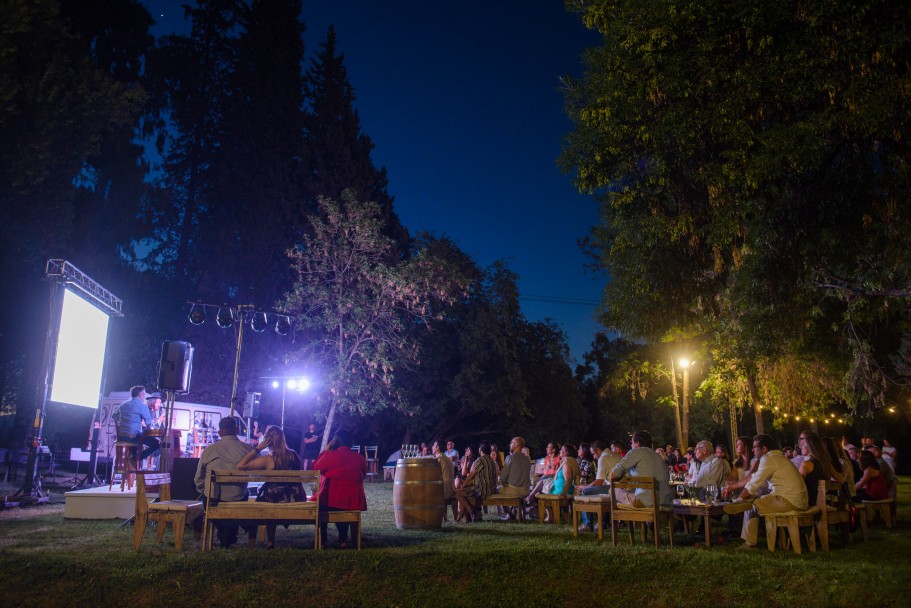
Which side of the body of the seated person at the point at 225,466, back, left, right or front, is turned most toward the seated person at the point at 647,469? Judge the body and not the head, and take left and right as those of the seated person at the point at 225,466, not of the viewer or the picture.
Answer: right

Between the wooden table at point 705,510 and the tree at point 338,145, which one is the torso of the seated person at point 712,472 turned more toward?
the tree

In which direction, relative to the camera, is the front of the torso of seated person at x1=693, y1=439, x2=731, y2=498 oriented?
to the viewer's left

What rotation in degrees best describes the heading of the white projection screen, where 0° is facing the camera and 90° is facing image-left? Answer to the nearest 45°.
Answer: approximately 315°

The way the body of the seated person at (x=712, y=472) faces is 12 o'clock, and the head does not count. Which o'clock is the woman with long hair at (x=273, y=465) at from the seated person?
The woman with long hair is roughly at 11 o'clock from the seated person.

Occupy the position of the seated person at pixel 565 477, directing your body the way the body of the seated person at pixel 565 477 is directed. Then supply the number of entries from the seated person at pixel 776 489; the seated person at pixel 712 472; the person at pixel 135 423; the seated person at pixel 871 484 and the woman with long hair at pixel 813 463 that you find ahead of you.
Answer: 1

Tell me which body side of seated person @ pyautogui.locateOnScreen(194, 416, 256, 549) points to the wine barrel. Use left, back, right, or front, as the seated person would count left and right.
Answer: right

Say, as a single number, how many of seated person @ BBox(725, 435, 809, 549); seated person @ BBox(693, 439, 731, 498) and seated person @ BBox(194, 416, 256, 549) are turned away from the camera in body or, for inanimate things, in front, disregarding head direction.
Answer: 1

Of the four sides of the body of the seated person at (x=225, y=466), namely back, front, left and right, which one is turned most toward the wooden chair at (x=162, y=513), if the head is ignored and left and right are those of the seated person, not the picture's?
left

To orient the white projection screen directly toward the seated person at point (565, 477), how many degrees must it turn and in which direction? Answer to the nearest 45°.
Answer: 0° — it already faces them

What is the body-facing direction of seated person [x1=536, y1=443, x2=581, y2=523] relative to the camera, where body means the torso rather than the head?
to the viewer's left

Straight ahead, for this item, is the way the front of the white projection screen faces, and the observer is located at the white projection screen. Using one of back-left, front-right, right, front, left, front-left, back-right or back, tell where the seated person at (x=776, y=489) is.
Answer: front

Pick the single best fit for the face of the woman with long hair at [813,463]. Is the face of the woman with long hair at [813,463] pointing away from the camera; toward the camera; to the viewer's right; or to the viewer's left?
to the viewer's left

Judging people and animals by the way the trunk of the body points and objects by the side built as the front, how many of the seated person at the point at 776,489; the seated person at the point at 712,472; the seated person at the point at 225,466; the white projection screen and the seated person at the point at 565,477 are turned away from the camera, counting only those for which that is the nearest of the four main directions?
1

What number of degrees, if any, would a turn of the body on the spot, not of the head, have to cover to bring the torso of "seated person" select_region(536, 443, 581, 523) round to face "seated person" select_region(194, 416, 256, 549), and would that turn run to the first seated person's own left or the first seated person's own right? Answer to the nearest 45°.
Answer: approximately 45° to the first seated person's own left

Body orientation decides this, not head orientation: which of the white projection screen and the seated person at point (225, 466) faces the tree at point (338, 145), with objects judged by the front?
the seated person

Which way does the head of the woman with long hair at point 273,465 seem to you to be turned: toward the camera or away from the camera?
away from the camera

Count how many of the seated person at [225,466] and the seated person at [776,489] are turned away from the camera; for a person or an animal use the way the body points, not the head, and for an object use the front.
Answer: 1

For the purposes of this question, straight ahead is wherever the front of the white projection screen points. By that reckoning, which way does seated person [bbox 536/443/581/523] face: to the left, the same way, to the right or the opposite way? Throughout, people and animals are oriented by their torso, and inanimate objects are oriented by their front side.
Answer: the opposite way

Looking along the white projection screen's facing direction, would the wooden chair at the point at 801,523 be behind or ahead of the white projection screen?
ahead
